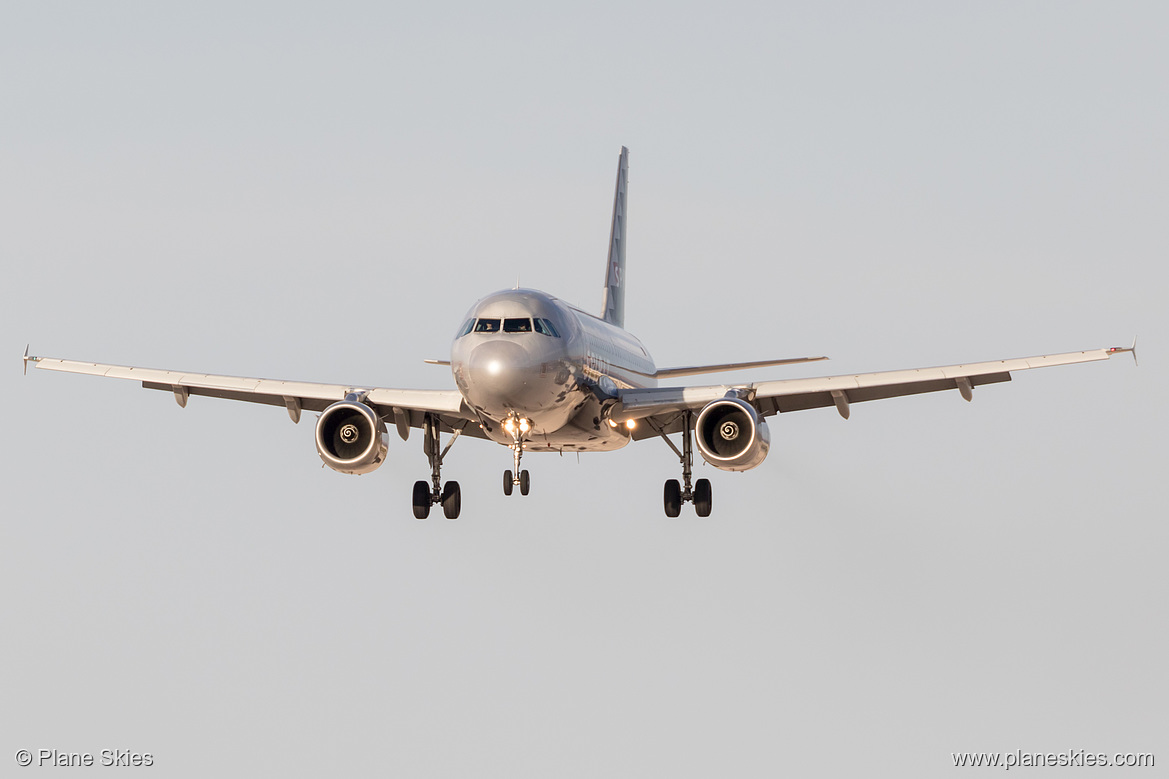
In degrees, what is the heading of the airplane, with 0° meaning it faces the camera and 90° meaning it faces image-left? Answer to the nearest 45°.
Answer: approximately 0°
